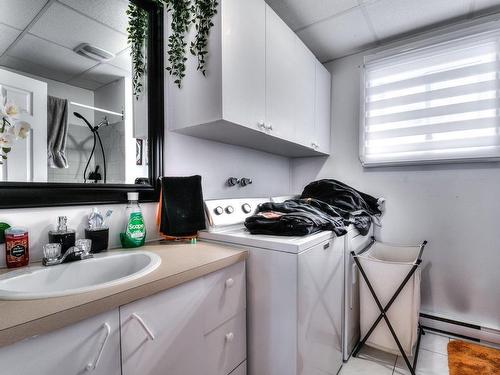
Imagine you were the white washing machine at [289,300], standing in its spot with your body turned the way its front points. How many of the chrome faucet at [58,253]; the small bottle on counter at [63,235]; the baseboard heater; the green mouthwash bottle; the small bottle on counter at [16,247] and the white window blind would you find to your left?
2

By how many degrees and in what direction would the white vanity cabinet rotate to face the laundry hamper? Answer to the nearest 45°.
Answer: approximately 45° to its left

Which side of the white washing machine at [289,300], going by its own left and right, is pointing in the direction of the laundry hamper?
left

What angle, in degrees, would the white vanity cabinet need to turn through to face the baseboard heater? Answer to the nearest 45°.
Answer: approximately 45° to its left

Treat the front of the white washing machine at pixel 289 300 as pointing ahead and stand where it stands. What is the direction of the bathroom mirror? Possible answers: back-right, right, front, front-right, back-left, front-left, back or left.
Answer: back-right

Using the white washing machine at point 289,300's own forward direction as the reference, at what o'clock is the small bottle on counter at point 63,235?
The small bottle on counter is roughly at 4 o'clock from the white washing machine.

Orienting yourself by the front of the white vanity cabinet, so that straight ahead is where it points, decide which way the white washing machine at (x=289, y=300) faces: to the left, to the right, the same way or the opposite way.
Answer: the same way

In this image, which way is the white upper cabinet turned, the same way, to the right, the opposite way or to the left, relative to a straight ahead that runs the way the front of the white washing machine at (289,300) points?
the same way

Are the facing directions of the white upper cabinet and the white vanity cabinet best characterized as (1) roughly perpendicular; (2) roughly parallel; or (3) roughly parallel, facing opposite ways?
roughly parallel

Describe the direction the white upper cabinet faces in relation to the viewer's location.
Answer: facing the viewer and to the right of the viewer

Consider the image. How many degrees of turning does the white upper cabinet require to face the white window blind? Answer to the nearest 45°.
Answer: approximately 45° to its left

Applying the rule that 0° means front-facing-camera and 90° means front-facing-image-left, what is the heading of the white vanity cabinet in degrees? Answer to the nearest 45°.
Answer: approximately 315°

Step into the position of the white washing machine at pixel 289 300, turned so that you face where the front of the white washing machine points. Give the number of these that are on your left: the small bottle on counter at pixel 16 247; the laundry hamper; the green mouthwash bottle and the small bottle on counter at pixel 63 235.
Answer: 1
